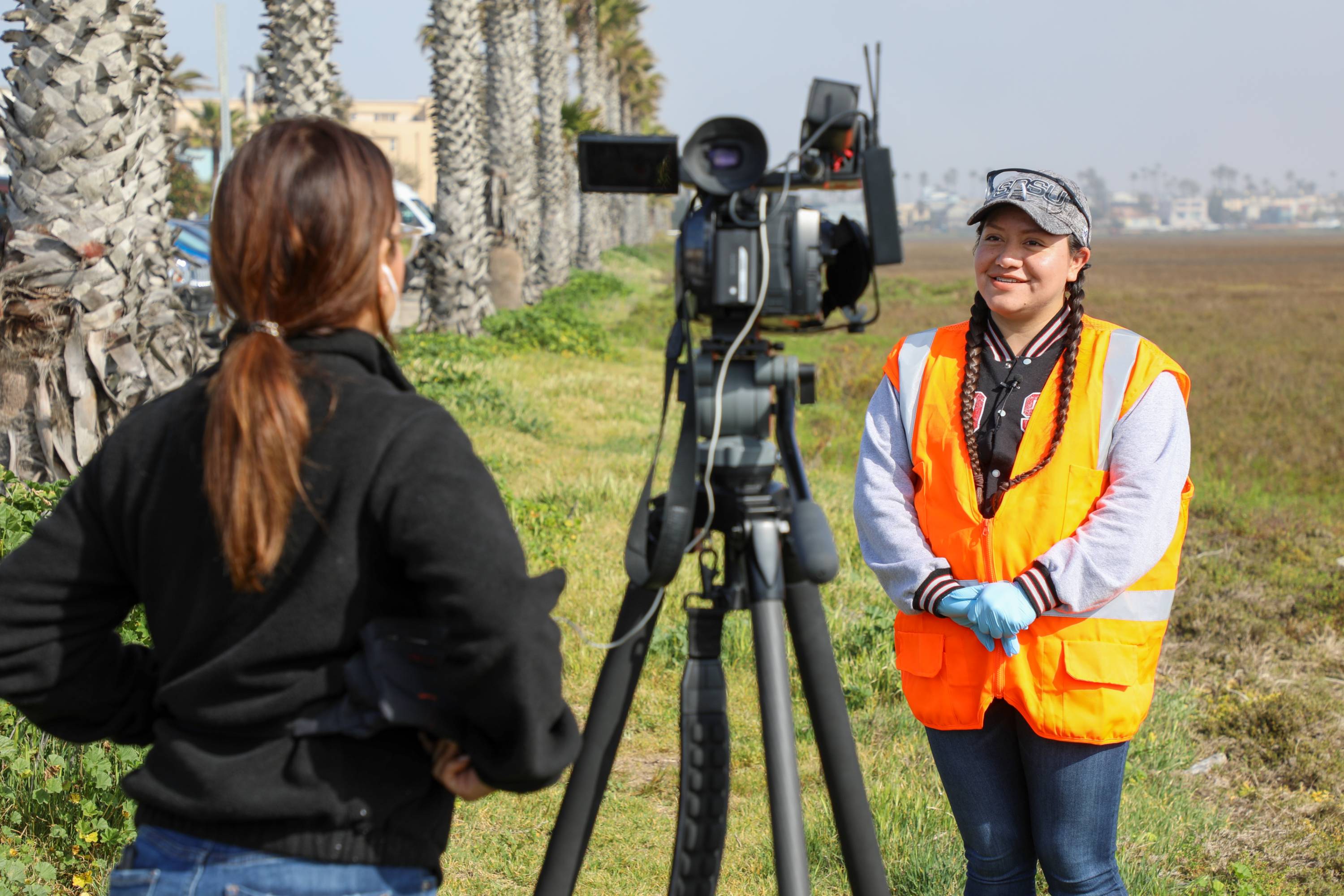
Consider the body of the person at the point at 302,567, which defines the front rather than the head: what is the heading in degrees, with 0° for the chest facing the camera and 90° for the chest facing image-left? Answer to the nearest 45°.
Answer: approximately 225°

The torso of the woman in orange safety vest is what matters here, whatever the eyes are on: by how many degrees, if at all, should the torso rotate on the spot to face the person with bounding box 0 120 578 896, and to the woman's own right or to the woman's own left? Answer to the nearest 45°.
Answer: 0° — they already face them

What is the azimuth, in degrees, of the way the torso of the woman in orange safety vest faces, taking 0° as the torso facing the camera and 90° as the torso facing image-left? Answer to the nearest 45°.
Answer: approximately 45°

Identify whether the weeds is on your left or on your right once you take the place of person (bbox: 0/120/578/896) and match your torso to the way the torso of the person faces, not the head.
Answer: on your left

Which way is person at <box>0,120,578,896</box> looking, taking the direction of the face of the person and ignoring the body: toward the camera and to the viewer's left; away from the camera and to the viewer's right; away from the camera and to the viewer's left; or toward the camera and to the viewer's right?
away from the camera and to the viewer's right

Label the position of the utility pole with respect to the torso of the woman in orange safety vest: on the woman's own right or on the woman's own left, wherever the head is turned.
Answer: on the woman's own right
